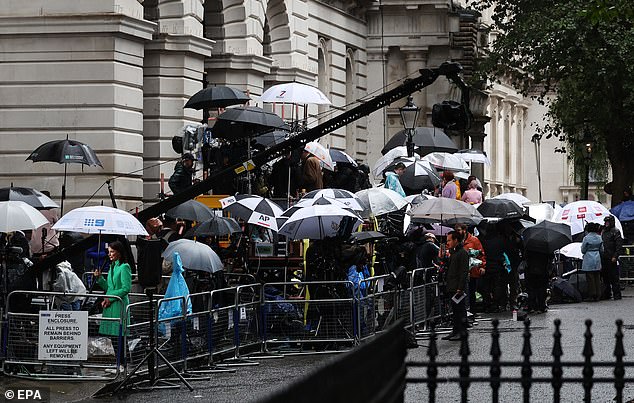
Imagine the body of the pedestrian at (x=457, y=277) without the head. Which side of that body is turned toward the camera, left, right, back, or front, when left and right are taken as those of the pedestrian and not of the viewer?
left

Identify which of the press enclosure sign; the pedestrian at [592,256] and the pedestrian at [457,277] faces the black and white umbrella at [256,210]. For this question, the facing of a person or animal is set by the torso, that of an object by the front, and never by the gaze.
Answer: the pedestrian at [457,277]

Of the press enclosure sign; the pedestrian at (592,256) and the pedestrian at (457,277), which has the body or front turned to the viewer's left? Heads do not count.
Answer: the pedestrian at (457,277)

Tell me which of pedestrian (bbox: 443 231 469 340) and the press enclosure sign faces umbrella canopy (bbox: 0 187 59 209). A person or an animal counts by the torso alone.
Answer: the pedestrian

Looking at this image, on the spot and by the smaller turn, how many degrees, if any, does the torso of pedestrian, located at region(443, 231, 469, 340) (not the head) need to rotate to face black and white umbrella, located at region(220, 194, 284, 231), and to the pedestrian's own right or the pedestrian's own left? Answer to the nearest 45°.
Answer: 0° — they already face it

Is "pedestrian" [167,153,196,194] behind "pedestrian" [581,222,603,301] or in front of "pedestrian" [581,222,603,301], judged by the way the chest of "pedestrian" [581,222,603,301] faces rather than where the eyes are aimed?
behind

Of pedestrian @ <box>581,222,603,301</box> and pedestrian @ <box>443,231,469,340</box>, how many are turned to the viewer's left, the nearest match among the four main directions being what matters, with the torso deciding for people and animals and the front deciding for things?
1

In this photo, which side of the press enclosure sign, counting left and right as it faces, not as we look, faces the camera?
front
